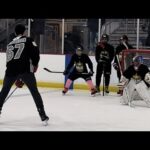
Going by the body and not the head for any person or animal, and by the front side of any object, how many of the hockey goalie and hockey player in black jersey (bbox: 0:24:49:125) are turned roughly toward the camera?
1

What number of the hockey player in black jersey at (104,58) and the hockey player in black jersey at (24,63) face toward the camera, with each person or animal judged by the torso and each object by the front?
1

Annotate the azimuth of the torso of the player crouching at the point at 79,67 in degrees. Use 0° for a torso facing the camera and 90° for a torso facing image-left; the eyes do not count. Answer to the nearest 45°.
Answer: approximately 0°

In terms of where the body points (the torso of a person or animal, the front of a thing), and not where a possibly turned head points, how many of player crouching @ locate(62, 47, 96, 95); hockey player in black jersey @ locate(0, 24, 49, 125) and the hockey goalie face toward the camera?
2

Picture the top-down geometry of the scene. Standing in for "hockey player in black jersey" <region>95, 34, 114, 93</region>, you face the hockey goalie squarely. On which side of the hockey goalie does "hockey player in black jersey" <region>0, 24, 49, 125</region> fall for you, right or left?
right

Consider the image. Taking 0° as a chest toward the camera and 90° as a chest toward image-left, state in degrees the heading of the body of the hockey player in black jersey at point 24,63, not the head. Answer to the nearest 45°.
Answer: approximately 225°
